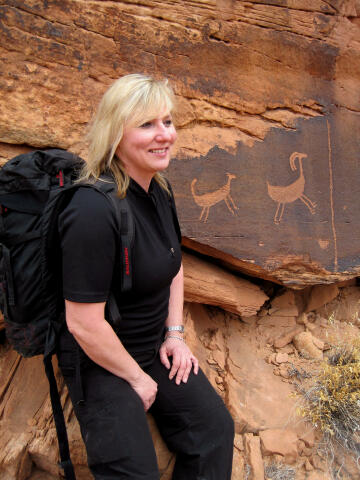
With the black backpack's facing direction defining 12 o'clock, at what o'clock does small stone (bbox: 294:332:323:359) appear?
The small stone is roughly at 5 o'clock from the black backpack.

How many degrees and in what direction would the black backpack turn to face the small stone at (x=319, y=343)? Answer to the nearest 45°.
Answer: approximately 135° to its right

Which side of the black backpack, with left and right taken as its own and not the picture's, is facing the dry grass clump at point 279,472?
back

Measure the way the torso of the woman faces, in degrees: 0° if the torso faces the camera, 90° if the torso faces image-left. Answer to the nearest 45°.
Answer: approximately 315°

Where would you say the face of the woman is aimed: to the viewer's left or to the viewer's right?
to the viewer's right

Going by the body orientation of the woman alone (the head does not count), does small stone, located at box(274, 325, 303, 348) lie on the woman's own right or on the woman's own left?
on the woman's own left

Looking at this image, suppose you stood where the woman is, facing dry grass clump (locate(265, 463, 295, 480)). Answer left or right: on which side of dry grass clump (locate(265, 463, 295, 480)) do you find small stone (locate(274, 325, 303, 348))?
left

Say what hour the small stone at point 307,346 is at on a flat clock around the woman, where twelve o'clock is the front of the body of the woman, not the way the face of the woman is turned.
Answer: The small stone is roughly at 9 o'clock from the woman.

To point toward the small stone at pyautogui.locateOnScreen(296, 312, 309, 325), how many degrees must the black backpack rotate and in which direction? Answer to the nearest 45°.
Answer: approximately 135° to its right

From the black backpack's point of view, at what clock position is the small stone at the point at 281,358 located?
The small stone is roughly at 5 o'clock from the black backpack.

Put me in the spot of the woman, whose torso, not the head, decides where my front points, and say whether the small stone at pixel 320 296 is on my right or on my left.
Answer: on my left

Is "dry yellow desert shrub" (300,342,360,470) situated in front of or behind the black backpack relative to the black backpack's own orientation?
behind

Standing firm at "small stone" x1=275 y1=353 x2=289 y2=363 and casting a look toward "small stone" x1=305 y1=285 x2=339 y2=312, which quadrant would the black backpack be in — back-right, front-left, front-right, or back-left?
back-left

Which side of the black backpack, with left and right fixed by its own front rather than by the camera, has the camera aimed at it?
left
